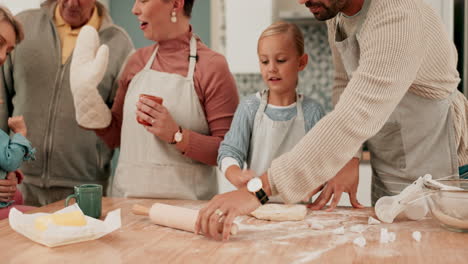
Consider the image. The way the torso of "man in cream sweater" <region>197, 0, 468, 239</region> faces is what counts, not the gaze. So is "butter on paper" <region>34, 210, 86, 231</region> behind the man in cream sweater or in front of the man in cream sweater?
in front

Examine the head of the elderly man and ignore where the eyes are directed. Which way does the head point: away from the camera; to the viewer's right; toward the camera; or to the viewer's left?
toward the camera

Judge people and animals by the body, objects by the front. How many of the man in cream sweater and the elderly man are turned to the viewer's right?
0

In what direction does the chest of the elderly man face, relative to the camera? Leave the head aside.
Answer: toward the camera

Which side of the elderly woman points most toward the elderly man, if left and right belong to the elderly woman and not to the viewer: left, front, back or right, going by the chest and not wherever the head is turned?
right

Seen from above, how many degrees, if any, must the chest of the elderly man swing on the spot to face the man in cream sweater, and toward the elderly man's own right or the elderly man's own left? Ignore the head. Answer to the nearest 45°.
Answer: approximately 45° to the elderly man's own left

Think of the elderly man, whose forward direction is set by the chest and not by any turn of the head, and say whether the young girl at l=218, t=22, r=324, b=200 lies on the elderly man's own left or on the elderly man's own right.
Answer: on the elderly man's own left

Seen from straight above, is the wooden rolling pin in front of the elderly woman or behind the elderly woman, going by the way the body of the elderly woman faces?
in front

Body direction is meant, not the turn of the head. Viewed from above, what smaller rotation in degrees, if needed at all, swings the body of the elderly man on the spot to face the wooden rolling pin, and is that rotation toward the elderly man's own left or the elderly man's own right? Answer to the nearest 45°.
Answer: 0° — they already face it

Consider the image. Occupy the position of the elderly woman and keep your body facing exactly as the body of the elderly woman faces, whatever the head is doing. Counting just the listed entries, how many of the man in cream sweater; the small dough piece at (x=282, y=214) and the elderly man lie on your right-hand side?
1

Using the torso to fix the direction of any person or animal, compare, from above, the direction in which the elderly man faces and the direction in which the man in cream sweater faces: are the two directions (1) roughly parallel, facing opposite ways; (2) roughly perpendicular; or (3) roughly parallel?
roughly perpendicular

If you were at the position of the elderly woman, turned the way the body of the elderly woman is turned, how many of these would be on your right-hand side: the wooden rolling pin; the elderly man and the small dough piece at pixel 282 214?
1

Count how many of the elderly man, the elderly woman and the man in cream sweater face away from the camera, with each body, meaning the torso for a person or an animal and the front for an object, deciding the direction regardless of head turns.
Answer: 0

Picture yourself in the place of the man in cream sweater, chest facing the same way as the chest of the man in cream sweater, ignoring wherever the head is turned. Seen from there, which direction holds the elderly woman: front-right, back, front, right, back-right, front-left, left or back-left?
right

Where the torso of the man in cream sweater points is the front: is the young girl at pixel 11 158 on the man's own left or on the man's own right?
on the man's own right

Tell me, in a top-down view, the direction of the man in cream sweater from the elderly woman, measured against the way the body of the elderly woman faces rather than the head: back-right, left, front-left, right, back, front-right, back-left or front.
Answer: left

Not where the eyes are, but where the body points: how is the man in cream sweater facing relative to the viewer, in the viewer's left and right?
facing the viewer and to the left of the viewer

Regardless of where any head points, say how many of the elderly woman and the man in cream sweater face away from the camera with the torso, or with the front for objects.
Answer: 0
